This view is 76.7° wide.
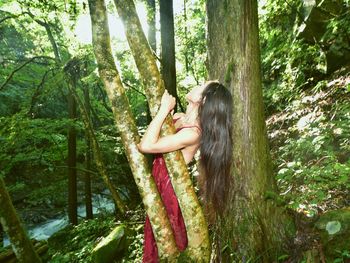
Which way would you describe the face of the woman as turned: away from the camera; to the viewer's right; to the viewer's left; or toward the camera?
to the viewer's left

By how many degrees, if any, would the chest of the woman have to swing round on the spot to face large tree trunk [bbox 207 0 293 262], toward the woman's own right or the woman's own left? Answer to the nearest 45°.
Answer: approximately 180°

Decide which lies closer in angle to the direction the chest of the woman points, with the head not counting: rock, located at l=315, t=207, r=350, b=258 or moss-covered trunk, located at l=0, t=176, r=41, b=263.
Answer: the moss-covered trunk

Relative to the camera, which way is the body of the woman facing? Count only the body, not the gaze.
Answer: to the viewer's left

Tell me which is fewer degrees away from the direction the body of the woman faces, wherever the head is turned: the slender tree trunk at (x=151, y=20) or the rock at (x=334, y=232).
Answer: the slender tree trunk

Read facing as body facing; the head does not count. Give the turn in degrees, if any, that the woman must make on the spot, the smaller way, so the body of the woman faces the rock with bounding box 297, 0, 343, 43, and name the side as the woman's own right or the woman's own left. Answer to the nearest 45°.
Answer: approximately 135° to the woman's own right

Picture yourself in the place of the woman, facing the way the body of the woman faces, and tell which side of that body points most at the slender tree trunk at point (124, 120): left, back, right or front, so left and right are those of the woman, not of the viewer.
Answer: front

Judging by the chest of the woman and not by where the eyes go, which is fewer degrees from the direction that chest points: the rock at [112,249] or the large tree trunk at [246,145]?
the rock

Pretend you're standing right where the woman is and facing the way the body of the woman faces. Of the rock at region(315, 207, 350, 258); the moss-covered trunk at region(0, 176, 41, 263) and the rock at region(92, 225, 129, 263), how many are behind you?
1

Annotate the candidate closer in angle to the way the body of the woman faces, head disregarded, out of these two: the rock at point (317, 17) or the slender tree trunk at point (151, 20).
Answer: the slender tree trunk

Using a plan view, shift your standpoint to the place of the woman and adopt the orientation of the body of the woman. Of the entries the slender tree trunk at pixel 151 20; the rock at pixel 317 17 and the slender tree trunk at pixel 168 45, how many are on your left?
0

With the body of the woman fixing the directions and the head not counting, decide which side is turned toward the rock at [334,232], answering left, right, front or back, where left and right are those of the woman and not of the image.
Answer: back
